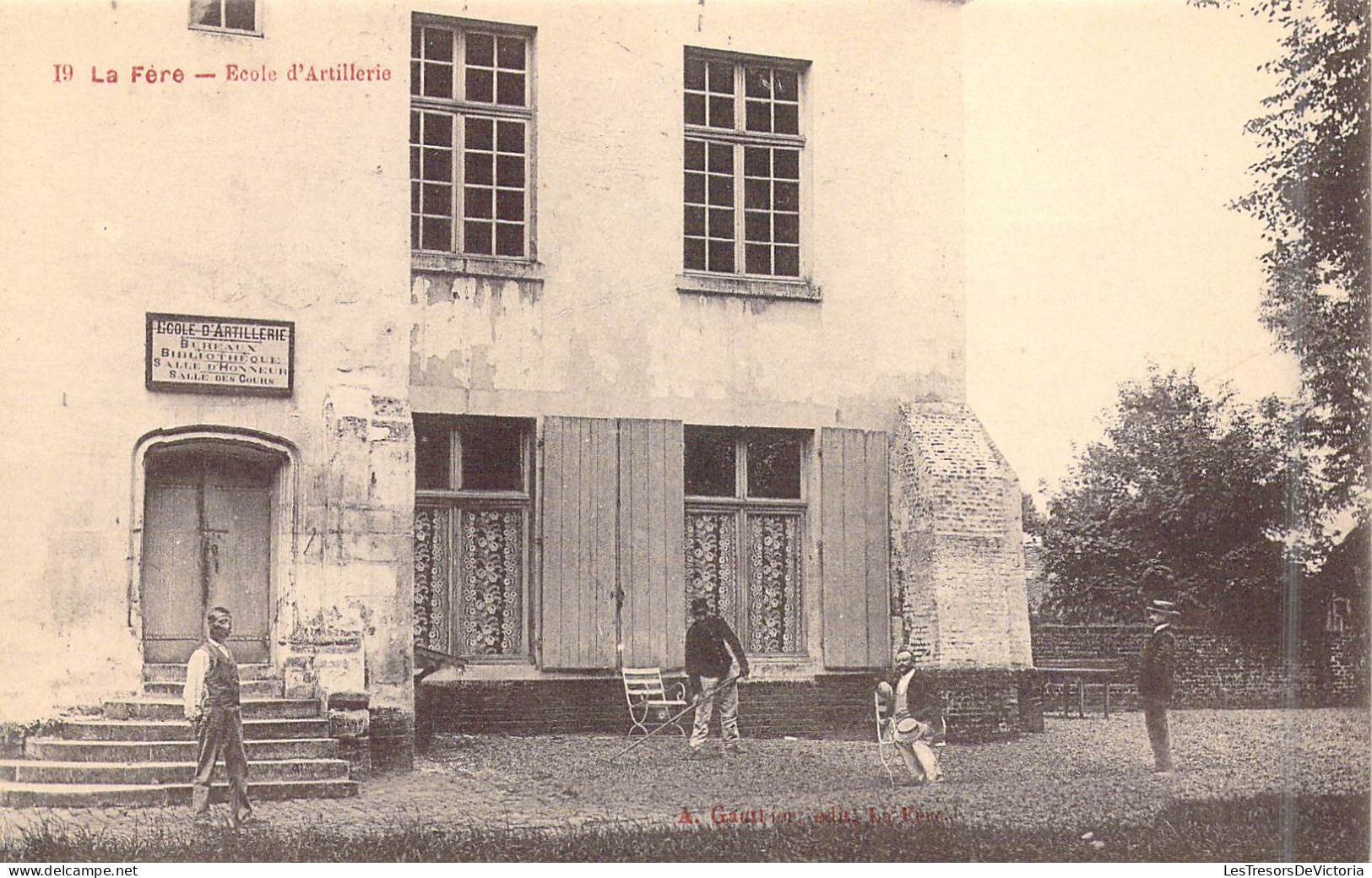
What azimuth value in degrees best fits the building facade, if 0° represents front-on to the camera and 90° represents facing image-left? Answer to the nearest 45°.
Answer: approximately 0°

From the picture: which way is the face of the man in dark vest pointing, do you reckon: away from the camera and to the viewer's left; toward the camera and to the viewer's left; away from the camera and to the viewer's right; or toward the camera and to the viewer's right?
toward the camera and to the viewer's right

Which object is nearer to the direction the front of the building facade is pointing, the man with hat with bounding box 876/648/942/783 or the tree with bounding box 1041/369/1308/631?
the man with hat

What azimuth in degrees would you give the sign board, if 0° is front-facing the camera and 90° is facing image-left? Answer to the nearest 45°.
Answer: approximately 0°

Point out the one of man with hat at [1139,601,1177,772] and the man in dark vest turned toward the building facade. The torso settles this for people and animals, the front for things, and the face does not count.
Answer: the man with hat

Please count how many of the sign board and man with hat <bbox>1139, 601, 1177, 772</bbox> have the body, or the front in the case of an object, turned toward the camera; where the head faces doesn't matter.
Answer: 1

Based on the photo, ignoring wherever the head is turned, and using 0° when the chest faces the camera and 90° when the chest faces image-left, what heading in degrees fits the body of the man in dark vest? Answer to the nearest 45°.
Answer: approximately 315°

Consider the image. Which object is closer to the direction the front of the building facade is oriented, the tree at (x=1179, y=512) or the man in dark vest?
the man in dark vest

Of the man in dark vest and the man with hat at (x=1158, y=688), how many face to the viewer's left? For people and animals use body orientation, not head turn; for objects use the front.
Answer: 1

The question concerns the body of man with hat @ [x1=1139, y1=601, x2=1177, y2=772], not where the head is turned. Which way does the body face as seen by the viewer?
to the viewer's left
